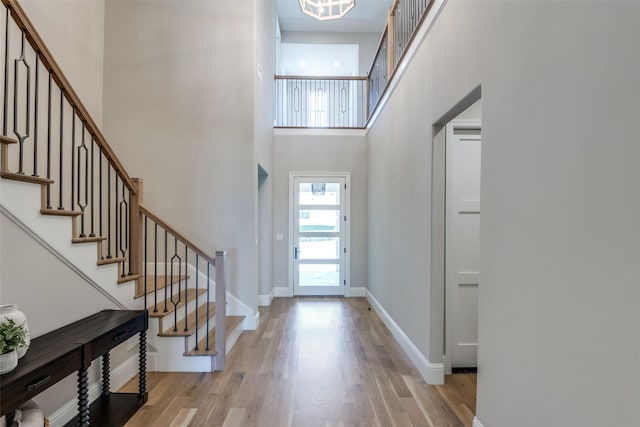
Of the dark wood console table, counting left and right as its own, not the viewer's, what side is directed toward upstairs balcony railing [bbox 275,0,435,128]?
left

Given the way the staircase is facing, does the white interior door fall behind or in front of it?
in front

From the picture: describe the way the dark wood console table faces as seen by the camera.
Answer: facing the viewer and to the right of the viewer

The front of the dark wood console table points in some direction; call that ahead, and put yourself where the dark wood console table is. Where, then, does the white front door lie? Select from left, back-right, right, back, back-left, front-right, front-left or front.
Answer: left
